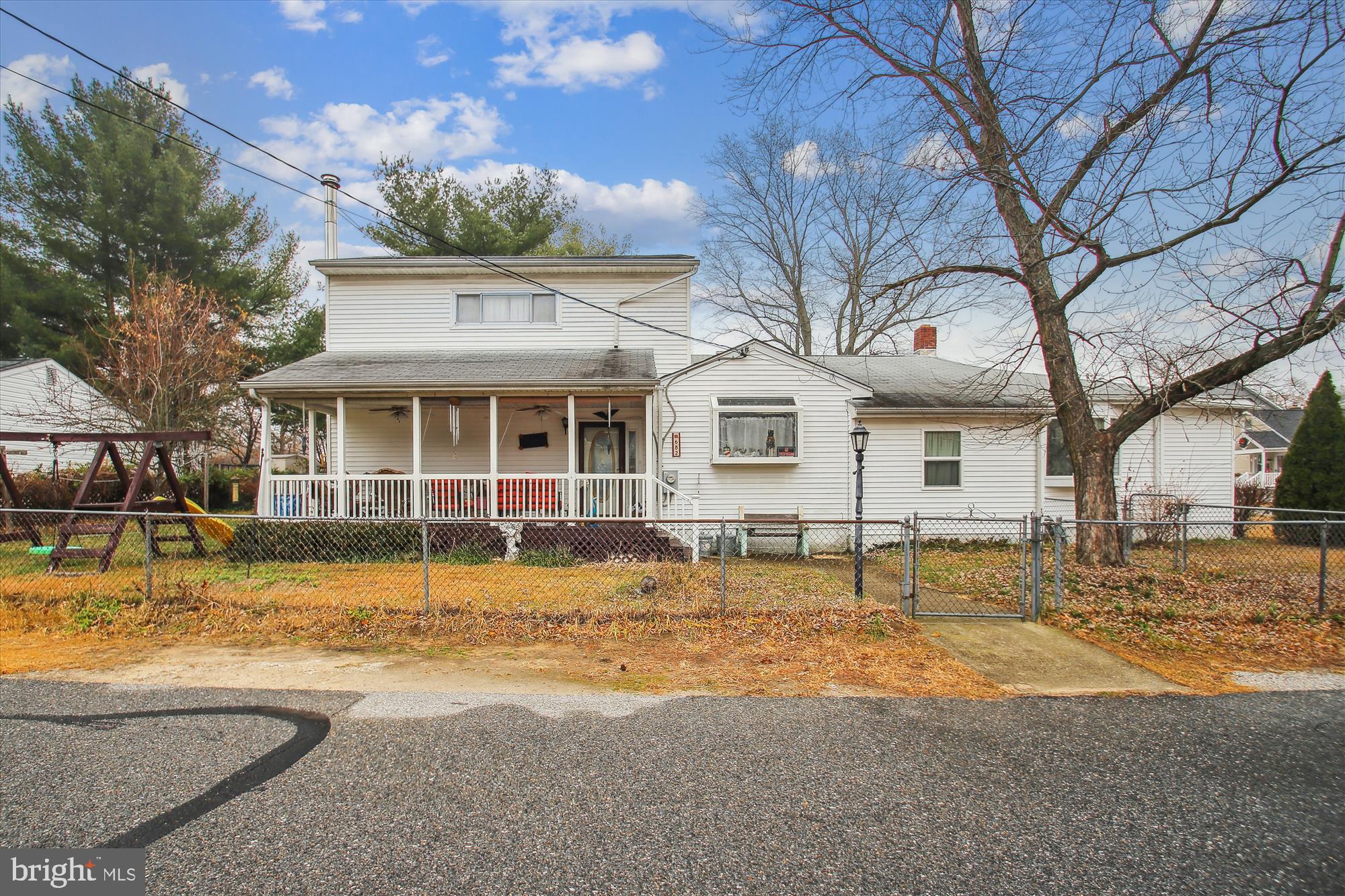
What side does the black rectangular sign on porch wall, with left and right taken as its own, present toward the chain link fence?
front

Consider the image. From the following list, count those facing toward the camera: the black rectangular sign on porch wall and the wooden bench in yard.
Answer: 2

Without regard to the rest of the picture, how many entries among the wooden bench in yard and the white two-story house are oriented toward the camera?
2

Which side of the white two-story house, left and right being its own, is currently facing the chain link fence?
front

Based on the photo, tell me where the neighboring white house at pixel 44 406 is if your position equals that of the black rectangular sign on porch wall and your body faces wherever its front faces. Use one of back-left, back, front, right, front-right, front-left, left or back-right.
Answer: back-right

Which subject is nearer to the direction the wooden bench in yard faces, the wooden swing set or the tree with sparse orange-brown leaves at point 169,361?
the wooden swing set

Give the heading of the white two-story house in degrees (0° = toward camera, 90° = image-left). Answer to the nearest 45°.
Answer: approximately 0°
